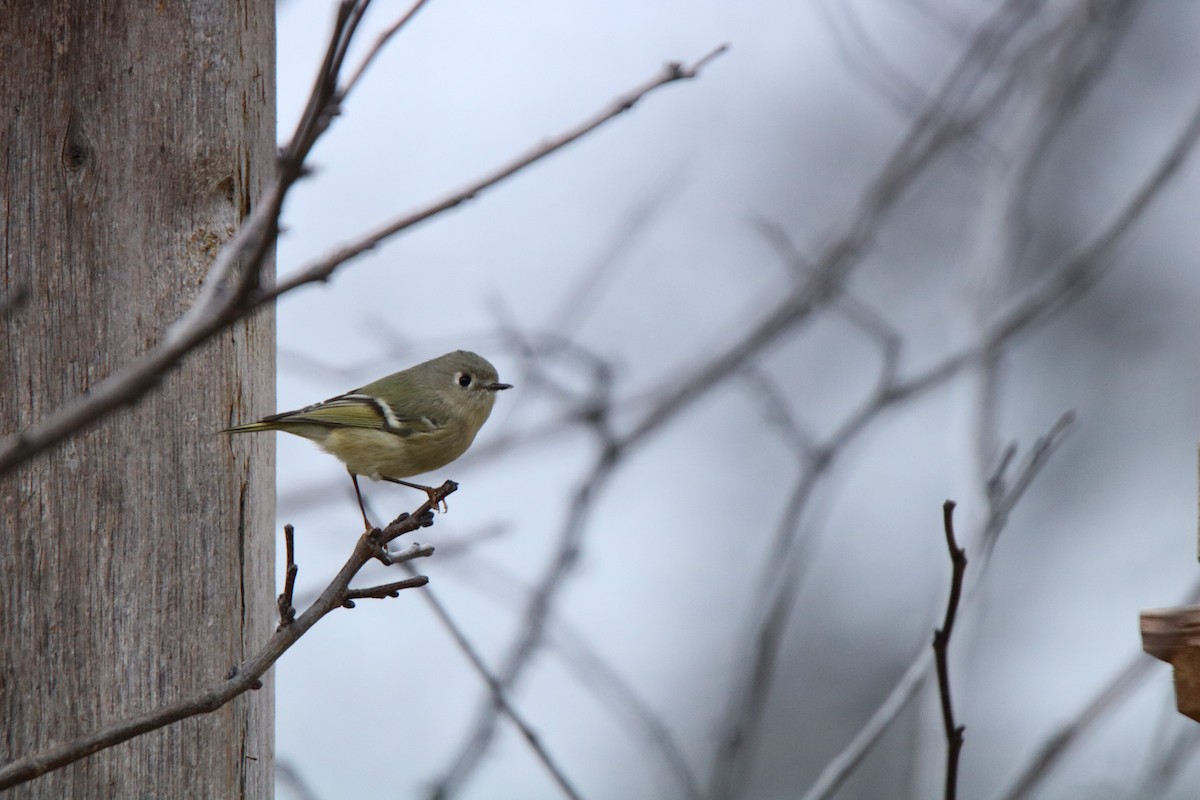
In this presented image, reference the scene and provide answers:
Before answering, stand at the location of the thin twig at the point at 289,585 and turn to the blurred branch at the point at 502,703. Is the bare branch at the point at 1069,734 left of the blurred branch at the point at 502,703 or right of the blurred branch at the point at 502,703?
right

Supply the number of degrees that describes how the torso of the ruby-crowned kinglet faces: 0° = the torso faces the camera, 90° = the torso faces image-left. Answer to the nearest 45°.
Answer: approximately 270°
